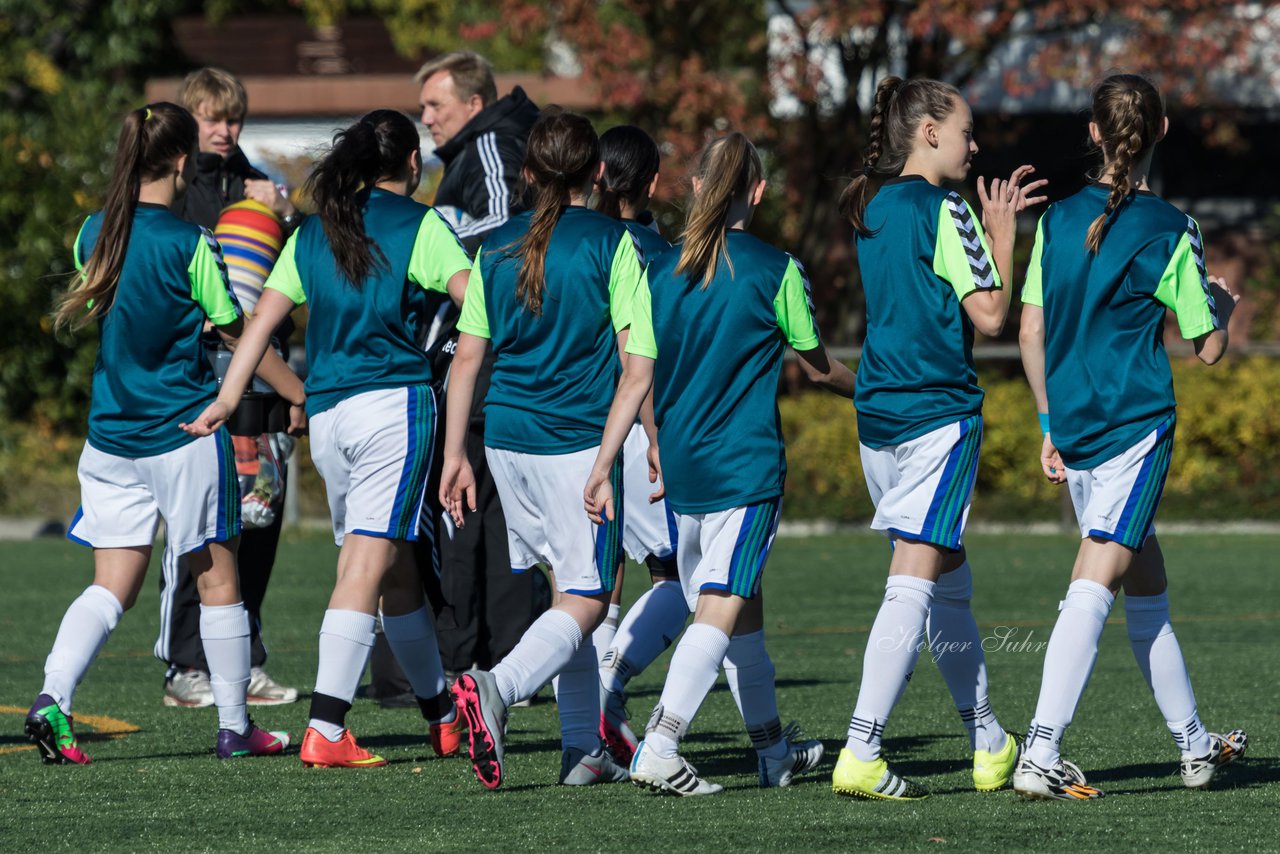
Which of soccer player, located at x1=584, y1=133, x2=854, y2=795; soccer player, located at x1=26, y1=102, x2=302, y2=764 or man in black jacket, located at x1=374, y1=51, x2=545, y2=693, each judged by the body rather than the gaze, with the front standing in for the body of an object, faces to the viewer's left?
the man in black jacket

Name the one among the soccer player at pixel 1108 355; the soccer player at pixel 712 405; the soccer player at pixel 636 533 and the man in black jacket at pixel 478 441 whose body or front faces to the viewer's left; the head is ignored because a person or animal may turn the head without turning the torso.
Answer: the man in black jacket

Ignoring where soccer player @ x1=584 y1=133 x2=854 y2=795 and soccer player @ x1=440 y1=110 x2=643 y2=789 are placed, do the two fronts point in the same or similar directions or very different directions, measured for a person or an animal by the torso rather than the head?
same or similar directions

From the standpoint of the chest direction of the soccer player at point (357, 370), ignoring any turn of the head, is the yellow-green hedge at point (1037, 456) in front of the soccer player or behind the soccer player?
in front

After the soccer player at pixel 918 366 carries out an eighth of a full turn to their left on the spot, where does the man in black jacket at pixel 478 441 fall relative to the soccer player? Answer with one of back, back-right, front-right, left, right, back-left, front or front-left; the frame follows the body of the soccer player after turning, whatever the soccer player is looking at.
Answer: front-left

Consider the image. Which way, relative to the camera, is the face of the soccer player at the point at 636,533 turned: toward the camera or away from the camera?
away from the camera

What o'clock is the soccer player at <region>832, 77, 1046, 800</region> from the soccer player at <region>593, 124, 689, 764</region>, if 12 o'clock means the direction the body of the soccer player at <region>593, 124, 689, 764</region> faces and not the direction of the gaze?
the soccer player at <region>832, 77, 1046, 800</region> is roughly at 3 o'clock from the soccer player at <region>593, 124, 689, 764</region>.

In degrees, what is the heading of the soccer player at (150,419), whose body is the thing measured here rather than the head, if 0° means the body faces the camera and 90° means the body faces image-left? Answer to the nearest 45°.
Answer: approximately 225°

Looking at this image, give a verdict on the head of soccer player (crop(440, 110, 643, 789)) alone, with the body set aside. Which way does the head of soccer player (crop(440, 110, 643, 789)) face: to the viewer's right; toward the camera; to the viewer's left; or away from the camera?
away from the camera

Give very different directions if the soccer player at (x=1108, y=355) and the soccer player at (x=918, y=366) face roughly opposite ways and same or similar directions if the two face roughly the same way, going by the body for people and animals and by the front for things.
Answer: same or similar directions

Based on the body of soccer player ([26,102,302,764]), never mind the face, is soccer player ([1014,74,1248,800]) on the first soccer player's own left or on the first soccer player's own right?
on the first soccer player's own right

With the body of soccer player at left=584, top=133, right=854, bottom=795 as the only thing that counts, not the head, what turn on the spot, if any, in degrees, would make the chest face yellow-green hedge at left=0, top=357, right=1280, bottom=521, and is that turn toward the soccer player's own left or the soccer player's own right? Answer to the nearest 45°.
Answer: approximately 45° to the soccer player's own left

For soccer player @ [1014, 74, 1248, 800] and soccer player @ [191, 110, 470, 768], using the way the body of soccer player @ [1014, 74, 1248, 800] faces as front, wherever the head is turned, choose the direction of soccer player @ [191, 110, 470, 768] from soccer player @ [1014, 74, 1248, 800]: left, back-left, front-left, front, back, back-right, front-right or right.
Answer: back-left

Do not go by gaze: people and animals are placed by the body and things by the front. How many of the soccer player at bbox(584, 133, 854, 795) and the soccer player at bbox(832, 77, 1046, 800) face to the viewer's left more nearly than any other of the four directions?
0

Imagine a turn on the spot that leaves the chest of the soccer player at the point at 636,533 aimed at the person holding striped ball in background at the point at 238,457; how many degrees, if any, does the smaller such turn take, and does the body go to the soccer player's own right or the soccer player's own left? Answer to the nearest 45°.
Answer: approximately 90° to the soccer player's own left

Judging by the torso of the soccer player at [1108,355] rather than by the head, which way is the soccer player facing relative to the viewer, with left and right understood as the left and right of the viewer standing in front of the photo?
facing away from the viewer and to the right of the viewer

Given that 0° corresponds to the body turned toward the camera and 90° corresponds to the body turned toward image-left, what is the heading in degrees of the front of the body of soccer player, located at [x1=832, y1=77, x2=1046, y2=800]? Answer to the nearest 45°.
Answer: approximately 225°

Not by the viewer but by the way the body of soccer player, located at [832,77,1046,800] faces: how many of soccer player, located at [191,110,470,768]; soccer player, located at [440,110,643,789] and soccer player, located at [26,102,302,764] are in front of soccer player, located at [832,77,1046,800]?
0
